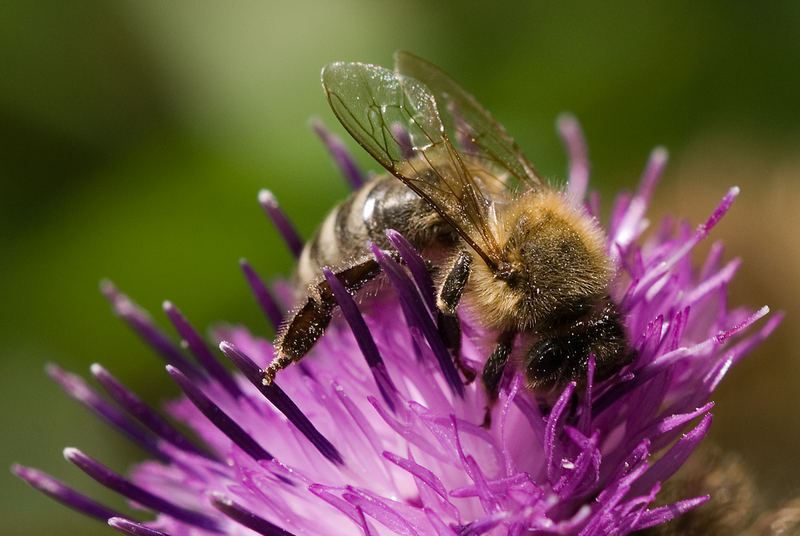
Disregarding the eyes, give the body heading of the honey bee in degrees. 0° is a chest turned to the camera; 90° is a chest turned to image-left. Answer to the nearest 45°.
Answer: approximately 315°
